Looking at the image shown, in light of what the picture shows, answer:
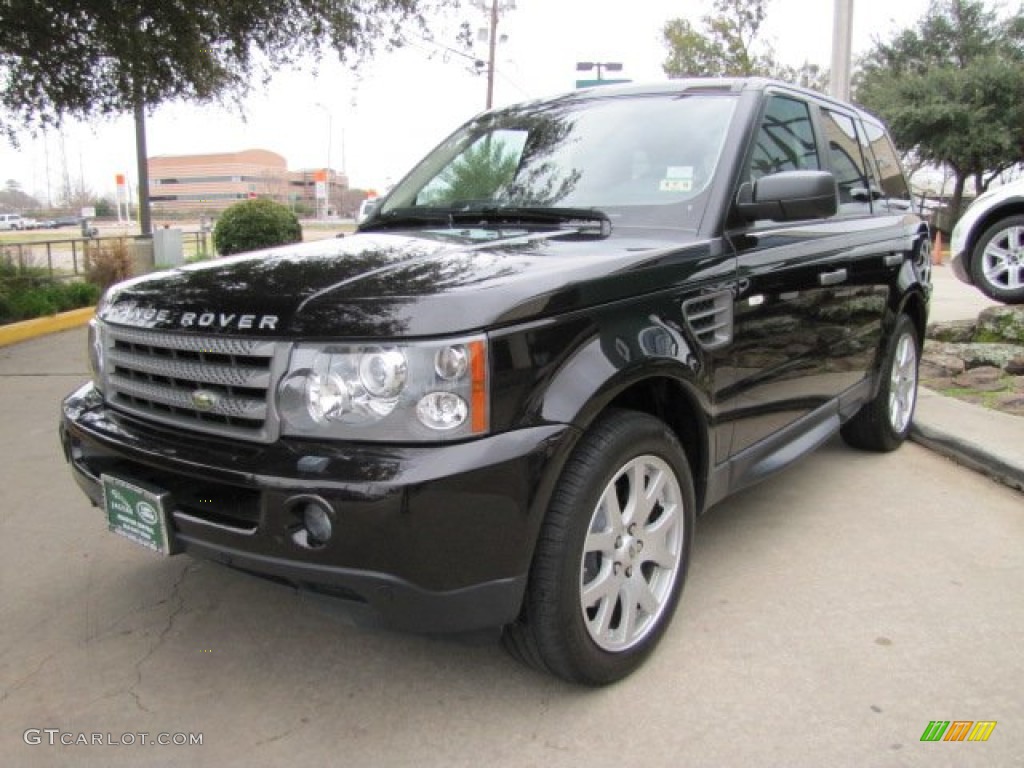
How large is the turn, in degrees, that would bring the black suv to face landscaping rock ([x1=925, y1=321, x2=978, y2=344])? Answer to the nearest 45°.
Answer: approximately 180°

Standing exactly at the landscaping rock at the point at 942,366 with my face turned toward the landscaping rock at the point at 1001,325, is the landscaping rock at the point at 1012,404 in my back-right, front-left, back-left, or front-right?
back-right

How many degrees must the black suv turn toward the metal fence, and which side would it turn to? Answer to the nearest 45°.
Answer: approximately 90° to its right

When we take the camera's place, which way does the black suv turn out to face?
facing the viewer and to the left of the viewer

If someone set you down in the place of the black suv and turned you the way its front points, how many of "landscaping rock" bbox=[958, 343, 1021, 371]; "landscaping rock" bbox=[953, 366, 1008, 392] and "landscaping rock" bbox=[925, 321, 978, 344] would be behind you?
3

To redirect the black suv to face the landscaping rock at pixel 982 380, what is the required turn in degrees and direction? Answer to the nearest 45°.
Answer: approximately 180°

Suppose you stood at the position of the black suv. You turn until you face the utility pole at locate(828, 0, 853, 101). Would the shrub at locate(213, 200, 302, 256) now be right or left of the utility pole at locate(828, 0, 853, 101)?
left
